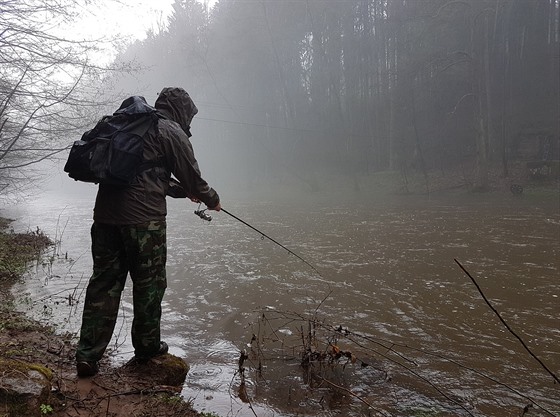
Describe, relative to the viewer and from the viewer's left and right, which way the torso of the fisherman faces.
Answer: facing away from the viewer and to the right of the viewer

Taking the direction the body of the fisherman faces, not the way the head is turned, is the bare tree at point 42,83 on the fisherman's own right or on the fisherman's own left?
on the fisherman's own left

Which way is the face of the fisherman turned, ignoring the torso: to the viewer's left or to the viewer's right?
to the viewer's right
